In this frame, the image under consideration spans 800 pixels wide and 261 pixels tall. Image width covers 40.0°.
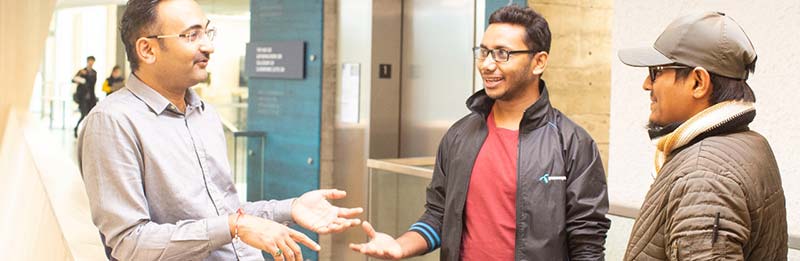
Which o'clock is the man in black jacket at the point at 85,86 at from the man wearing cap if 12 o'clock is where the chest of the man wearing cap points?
The man in black jacket is roughly at 2 o'clock from the man wearing cap.

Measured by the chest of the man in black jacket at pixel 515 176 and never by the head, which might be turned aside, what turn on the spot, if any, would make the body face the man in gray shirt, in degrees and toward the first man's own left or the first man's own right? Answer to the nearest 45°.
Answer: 0° — they already face them

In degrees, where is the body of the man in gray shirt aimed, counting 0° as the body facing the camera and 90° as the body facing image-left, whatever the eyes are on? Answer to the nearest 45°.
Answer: approximately 315°

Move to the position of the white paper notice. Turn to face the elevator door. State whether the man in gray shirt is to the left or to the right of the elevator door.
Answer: right

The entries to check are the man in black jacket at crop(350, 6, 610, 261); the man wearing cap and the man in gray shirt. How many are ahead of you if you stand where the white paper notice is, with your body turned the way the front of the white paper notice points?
3

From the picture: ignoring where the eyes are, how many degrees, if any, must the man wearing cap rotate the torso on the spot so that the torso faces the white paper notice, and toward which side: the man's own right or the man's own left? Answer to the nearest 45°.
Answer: approximately 45° to the man's own right

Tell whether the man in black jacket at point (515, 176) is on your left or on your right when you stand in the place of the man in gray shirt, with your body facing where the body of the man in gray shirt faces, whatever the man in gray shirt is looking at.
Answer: on your left

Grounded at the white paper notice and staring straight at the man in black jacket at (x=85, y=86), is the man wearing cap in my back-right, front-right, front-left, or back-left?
back-left

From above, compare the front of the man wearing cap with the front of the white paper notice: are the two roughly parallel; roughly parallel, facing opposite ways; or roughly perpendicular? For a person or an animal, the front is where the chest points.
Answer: roughly perpendicular

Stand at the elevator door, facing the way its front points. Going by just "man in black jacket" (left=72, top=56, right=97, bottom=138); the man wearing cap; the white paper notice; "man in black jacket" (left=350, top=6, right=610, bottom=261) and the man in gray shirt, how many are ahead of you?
3

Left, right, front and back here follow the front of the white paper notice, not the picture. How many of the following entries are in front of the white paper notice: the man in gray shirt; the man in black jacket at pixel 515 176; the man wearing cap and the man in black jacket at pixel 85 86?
3

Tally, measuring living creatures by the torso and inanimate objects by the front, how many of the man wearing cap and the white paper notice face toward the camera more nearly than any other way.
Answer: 1

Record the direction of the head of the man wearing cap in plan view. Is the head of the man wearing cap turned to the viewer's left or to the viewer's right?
to the viewer's left

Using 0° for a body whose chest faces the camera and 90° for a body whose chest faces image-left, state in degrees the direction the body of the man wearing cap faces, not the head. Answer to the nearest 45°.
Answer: approximately 90°
